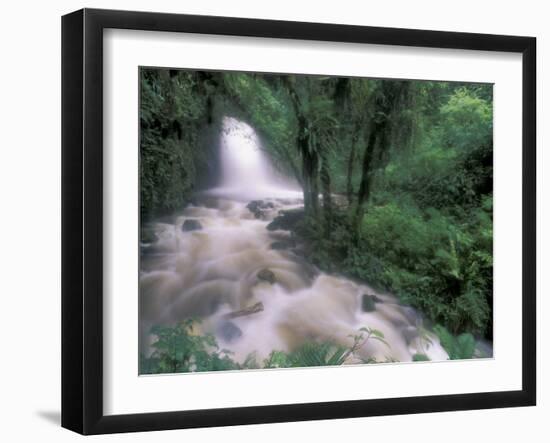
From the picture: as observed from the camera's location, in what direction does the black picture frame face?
facing the viewer and to the right of the viewer
